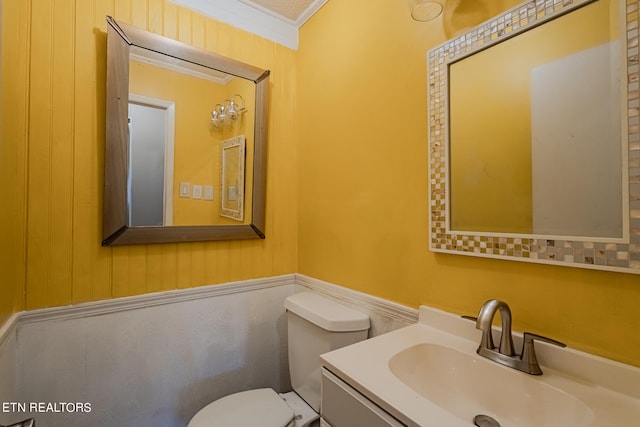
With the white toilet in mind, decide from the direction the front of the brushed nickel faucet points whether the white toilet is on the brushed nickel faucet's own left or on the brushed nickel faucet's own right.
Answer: on the brushed nickel faucet's own right

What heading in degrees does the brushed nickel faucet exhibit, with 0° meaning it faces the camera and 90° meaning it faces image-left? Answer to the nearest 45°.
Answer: approximately 45°

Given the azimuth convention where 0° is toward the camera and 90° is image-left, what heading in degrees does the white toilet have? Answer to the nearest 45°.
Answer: approximately 45°

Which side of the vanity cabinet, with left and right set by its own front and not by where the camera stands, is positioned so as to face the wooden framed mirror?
right

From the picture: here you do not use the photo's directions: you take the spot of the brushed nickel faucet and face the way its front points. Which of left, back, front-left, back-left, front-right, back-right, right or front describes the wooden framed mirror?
front-right

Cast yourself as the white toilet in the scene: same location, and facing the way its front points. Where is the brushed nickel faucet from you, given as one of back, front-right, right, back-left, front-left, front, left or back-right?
left
